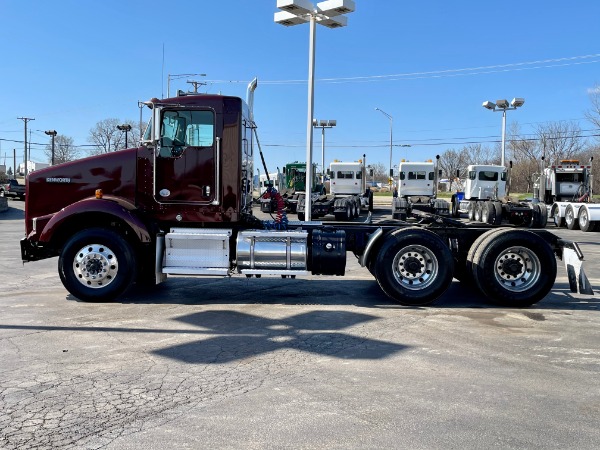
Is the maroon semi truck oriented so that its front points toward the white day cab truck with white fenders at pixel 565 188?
no

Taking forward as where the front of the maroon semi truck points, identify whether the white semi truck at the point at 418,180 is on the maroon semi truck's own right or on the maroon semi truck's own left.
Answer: on the maroon semi truck's own right

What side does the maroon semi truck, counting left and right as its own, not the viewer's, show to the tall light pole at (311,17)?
right

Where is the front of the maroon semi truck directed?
to the viewer's left

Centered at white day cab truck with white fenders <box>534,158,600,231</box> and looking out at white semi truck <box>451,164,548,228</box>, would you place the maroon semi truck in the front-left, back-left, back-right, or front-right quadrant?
front-left

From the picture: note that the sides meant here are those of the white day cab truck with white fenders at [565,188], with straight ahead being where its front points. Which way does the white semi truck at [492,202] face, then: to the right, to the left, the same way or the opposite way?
the same way

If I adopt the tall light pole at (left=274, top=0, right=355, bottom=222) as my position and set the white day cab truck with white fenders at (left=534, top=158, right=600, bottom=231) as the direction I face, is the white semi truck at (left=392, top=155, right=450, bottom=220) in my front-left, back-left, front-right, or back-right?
front-left

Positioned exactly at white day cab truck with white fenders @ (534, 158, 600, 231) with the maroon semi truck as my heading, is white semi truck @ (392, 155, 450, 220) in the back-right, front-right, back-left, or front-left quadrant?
front-right
